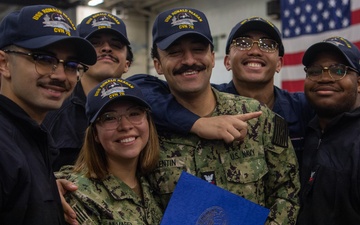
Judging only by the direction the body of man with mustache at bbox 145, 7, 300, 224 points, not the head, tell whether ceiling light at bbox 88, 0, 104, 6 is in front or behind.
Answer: behind

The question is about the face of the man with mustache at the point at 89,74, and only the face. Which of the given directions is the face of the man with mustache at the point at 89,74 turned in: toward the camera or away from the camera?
toward the camera

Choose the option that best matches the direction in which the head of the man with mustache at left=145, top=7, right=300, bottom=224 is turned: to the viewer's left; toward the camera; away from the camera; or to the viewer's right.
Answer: toward the camera

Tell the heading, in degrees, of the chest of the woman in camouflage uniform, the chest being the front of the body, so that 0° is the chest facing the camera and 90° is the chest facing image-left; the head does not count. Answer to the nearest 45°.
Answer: approximately 315°

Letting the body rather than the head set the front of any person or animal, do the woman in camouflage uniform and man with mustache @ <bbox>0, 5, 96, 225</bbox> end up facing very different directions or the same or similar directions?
same or similar directions

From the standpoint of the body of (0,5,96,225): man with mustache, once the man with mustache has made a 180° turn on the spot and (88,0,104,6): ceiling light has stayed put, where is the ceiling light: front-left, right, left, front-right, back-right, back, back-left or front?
front-right

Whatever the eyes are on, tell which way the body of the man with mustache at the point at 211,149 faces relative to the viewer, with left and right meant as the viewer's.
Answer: facing the viewer

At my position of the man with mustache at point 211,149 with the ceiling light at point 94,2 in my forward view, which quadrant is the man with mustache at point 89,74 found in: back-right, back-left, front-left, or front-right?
front-left

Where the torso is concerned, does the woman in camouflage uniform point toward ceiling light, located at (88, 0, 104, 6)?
no

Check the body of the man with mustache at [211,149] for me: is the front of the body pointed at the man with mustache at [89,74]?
no

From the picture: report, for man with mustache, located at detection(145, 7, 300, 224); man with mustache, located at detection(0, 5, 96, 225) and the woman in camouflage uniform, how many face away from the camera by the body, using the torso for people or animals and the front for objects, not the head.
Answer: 0

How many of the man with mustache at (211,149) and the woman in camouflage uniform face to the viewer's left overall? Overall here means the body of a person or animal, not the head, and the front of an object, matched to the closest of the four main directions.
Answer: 0

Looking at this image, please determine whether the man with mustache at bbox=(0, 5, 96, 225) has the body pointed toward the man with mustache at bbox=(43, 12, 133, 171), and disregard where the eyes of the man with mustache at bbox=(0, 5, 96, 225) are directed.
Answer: no

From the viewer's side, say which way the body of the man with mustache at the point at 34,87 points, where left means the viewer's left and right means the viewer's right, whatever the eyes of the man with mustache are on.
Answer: facing the viewer and to the right of the viewer

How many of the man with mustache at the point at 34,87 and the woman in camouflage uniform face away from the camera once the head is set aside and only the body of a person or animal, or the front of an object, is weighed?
0
